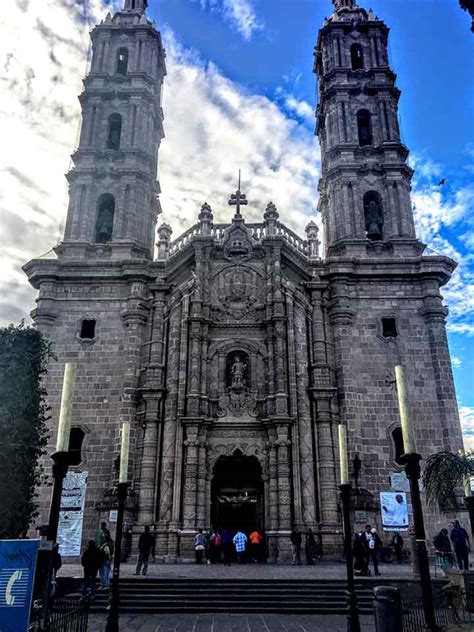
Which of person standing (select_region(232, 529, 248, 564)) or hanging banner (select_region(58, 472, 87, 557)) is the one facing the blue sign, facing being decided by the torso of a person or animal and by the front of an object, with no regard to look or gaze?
the hanging banner

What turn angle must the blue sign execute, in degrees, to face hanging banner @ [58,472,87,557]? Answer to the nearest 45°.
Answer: approximately 180°

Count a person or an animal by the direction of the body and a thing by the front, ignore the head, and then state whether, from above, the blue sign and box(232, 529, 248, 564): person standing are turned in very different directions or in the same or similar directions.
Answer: very different directions

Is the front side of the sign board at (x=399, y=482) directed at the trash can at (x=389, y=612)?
yes

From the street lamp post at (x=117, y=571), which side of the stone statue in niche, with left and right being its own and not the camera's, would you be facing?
front

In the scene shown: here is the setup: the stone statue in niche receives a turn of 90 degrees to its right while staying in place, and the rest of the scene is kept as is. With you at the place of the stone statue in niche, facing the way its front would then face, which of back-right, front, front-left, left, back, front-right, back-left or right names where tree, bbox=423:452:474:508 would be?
back-left

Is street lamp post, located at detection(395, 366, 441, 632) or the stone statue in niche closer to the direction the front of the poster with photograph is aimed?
the street lamp post

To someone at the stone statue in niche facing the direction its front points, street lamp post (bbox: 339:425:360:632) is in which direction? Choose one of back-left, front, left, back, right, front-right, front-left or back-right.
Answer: front

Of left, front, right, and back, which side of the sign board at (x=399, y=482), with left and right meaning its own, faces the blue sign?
front

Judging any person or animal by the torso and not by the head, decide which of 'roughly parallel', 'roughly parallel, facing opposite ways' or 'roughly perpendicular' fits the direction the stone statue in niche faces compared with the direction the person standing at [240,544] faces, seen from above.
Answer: roughly parallel, facing opposite ways

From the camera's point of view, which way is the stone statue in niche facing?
toward the camera

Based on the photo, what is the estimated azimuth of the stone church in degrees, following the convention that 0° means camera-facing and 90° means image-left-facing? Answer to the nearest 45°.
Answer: approximately 0°

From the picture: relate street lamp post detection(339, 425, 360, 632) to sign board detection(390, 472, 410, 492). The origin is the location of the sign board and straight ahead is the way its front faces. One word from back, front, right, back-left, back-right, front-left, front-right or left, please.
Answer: front

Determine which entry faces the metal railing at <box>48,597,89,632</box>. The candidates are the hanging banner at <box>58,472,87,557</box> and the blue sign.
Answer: the hanging banner

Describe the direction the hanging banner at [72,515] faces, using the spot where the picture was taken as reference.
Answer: facing the viewer

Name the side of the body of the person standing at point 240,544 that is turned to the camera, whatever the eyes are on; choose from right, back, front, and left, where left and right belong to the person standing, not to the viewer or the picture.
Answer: back

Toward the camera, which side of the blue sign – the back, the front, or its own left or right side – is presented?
front

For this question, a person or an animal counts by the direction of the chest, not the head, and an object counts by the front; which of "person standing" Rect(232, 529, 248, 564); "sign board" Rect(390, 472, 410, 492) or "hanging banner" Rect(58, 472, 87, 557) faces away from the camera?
the person standing

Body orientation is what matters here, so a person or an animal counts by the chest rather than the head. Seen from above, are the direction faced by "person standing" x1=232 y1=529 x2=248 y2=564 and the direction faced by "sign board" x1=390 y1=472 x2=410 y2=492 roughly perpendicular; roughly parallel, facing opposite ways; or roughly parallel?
roughly parallel, facing opposite ways
